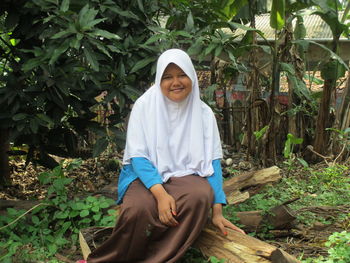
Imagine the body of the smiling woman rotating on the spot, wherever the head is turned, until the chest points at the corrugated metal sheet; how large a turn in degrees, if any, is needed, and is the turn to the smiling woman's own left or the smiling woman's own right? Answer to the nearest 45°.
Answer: approximately 135° to the smiling woman's own left

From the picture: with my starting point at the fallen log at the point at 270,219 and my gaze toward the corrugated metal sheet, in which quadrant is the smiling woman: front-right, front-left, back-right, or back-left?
back-left

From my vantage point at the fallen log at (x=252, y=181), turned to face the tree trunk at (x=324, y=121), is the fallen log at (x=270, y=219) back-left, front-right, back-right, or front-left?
back-right

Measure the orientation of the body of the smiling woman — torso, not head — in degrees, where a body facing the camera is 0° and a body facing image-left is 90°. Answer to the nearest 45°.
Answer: approximately 0°

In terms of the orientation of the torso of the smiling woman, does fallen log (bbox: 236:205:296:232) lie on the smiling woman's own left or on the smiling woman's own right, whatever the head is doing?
on the smiling woman's own left

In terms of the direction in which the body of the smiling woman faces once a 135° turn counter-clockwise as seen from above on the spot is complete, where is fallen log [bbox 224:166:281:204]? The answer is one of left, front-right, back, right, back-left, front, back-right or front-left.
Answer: front

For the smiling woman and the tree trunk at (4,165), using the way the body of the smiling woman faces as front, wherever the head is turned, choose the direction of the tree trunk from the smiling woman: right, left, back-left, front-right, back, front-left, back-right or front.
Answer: back-right

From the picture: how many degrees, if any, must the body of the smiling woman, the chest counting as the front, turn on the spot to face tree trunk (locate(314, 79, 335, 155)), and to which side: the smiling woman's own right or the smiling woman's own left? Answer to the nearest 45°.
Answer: approximately 135° to the smiling woman's own left
